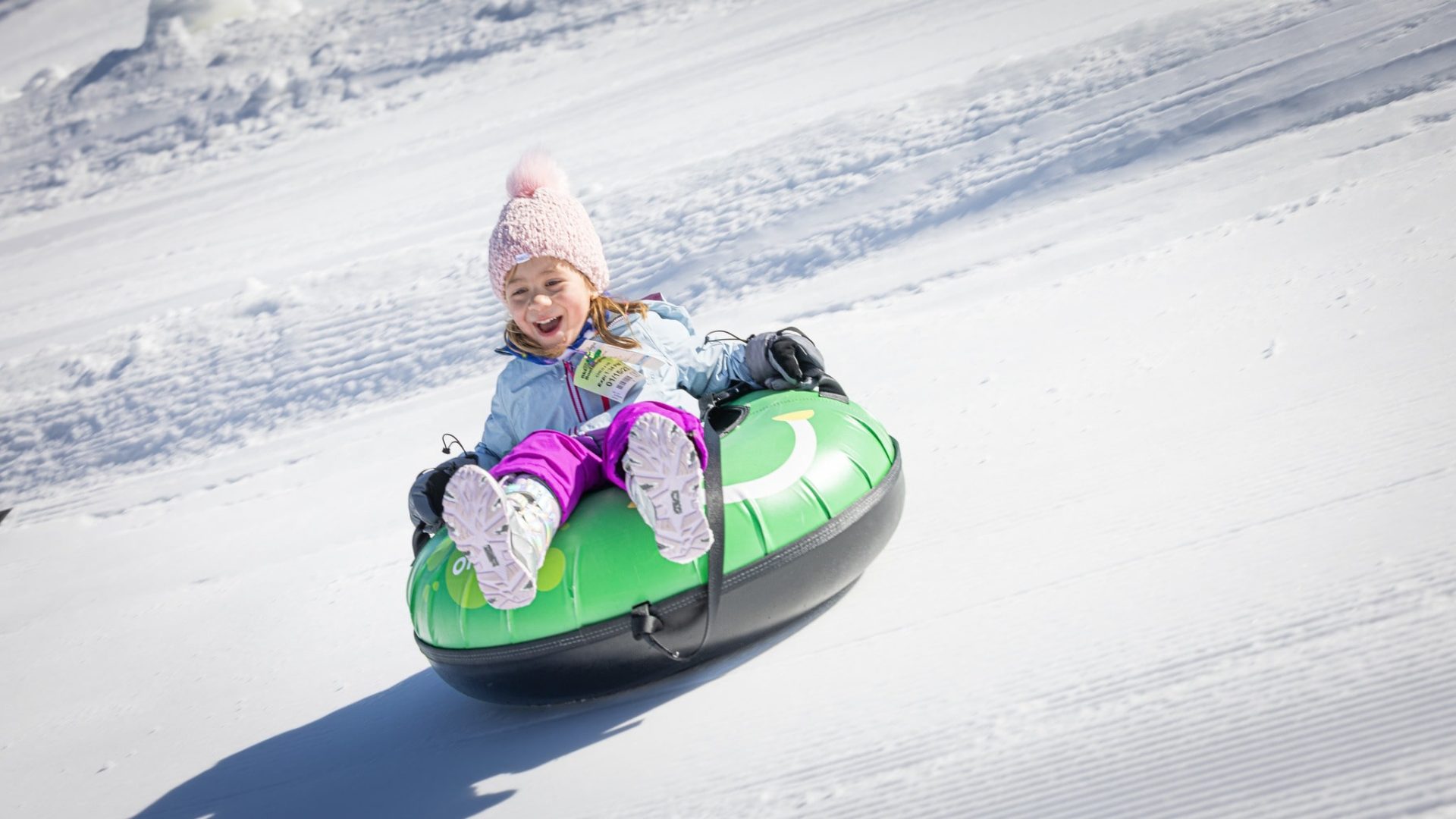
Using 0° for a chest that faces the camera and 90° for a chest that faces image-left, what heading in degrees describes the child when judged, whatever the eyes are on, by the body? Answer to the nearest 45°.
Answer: approximately 0°
